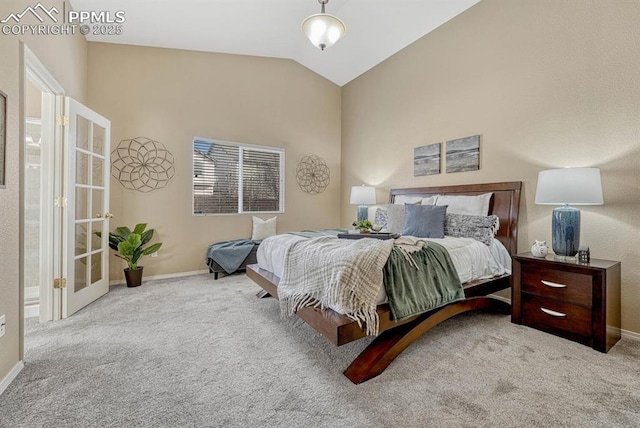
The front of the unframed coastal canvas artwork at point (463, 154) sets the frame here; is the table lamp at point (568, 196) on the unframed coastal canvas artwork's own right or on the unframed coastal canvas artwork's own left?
on the unframed coastal canvas artwork's own left

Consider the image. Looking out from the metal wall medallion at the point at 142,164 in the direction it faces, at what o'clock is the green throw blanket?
The green throw blanket is roughly at 11 o'clock from the metal wall medallion.

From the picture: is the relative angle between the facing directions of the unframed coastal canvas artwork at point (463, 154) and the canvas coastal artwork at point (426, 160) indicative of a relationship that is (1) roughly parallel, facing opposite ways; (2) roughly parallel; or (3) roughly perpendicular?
roughly parallel

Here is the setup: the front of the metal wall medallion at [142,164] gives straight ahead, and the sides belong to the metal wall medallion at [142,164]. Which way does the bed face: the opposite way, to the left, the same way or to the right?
to the right

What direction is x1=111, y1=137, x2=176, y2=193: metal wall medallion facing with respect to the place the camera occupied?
facing the viewer

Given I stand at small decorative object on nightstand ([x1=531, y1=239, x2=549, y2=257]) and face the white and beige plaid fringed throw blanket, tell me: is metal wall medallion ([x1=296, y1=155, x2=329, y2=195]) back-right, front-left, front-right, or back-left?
front-right

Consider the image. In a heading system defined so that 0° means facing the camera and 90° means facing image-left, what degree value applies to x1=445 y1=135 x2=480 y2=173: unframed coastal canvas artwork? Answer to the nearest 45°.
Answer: approximately 45°

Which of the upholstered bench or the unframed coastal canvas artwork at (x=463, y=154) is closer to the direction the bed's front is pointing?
the upholstered bench

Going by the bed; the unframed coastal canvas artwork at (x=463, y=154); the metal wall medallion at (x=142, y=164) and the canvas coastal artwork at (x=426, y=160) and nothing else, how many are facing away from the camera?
0

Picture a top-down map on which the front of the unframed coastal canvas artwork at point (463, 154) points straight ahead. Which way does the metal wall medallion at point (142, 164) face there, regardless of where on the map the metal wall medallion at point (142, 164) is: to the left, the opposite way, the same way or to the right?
to the left

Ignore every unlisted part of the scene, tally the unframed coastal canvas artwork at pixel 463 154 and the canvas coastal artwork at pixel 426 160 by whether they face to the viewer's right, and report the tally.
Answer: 0

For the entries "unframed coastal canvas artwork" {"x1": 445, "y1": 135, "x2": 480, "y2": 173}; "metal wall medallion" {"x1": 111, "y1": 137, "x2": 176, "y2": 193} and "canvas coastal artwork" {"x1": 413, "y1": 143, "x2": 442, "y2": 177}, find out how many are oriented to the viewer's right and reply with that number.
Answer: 0

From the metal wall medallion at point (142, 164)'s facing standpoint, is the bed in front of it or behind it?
in front

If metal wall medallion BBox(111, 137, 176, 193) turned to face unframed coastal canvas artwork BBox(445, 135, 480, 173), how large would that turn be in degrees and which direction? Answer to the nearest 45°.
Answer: approximately 45° to its left

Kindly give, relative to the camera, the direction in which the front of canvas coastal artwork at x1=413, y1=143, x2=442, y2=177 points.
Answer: facing the viewer and to the left of the viewer
